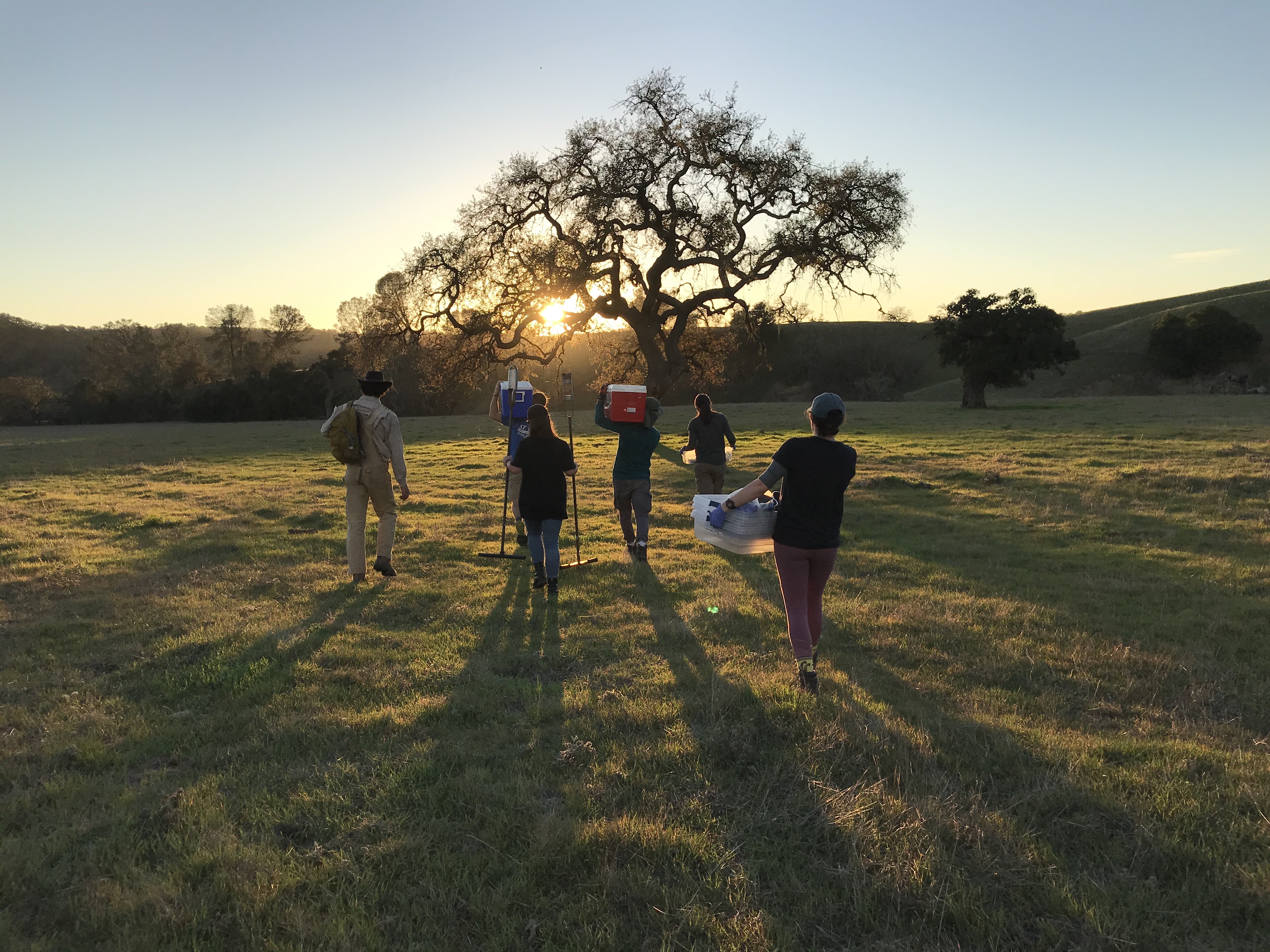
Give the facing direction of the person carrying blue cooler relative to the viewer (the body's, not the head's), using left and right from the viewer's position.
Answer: facing away from the viewer

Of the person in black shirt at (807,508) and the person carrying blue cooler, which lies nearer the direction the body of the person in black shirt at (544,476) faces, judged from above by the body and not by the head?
the person carrying blue cooler

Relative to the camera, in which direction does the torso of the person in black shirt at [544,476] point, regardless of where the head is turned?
away from the camera

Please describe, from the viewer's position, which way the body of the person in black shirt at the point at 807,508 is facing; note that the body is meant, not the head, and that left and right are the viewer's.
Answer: facing away from the viewer

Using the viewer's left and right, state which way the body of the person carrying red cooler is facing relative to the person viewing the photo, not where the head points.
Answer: facing away from the viewer

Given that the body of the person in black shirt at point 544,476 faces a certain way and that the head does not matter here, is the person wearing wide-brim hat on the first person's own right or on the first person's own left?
on the first person's own left

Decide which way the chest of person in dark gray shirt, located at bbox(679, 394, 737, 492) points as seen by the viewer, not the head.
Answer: away from the camera

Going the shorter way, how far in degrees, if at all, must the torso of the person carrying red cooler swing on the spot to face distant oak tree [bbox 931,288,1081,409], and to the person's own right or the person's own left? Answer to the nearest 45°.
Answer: approximately 45° to the person's own right

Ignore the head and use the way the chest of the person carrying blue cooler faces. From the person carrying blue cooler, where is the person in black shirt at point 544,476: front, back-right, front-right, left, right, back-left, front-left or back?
back

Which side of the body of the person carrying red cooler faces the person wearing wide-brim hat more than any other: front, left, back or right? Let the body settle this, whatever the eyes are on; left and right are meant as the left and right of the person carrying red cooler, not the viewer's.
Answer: left
